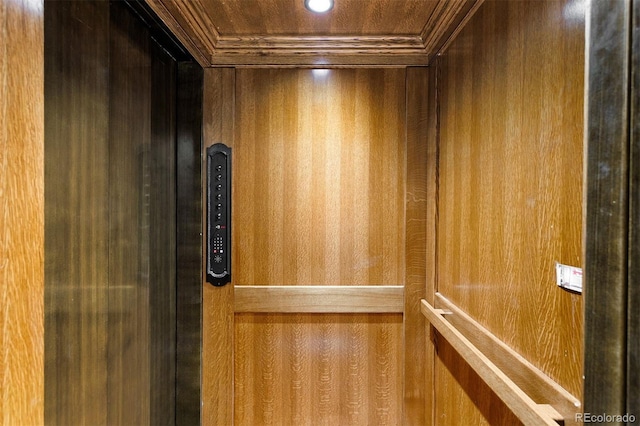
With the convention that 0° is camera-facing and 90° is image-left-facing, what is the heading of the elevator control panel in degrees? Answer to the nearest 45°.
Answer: approximately 0°

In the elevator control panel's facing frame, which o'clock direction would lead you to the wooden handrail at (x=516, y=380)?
The wooden handrail is roughly at 11 o'clock from the elevator control panel.

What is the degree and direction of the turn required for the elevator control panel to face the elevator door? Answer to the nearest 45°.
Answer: approximately 45° to its right
